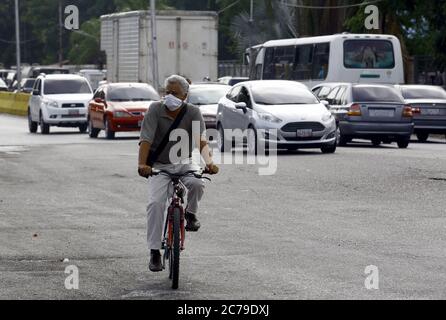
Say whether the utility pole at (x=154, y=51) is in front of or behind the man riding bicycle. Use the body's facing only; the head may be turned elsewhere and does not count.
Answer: behind

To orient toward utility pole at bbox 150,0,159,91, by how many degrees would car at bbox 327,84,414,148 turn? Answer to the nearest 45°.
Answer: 0° — it already faces it

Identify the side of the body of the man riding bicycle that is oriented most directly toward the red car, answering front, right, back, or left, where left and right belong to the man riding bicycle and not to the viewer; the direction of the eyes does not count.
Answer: back

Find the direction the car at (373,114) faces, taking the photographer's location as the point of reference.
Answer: facing away from the viewer and to the left of the viewer

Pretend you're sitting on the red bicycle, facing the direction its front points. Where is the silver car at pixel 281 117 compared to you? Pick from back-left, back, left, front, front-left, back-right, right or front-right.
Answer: back

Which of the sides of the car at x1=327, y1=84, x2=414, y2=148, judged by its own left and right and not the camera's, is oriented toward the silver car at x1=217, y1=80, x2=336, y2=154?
left
